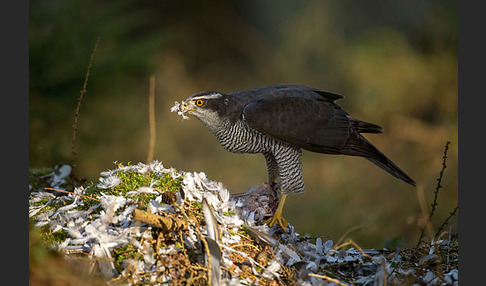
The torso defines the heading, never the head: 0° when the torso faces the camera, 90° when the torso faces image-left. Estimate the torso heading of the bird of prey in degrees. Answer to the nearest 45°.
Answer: approximately 90°
